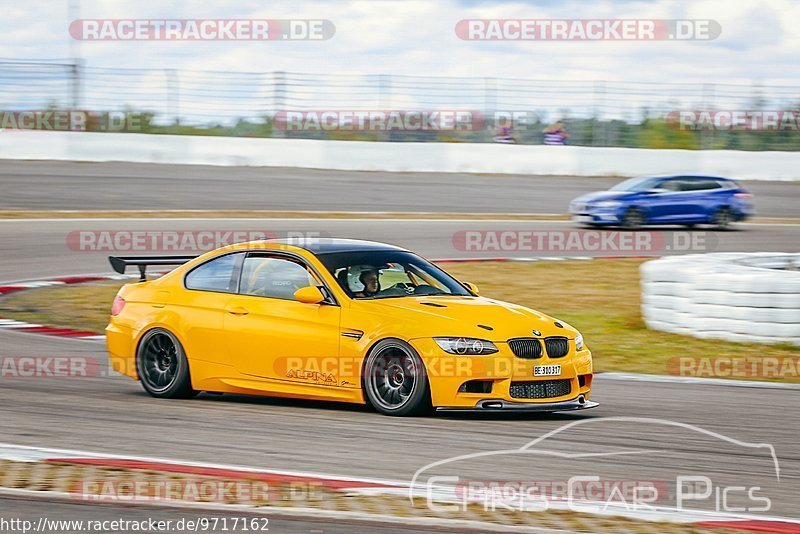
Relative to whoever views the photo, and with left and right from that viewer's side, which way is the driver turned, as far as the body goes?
facing the viewer and to the right of the viewer

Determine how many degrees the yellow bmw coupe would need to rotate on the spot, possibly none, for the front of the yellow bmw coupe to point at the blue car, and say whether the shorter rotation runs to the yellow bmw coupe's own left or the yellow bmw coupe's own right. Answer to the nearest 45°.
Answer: approximately 135° to the yellow bmw coupe's own left

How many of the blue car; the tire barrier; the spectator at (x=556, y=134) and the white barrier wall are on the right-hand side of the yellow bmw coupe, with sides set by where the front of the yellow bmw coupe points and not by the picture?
0

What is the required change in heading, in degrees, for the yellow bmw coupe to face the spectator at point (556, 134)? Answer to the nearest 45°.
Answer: approximately 135° to its left

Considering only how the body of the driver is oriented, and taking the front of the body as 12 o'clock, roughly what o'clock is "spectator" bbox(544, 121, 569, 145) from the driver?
The spectator is roughly at 8 o'clock from the driver.

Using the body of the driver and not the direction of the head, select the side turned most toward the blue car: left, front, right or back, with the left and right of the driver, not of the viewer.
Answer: left

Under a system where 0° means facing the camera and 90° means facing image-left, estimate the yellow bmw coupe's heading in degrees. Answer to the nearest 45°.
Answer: approximately 315°

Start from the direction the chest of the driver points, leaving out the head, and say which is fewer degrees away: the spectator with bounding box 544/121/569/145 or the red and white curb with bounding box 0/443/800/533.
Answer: the red and white curb

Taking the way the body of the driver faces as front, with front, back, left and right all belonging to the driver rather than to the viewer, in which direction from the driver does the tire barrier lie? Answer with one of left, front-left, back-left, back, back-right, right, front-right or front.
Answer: left

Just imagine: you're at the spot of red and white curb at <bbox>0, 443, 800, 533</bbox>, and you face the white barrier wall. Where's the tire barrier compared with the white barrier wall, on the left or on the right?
right

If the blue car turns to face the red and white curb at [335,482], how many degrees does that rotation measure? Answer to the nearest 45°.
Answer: approximately 45° to its left

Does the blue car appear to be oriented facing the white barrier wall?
no

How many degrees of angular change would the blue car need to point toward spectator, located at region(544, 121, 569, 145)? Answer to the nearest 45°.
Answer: approximately 90° to its right

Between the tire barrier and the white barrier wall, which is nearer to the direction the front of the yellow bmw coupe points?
the tire barrier

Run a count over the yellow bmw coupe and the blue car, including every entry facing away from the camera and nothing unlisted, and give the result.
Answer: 0

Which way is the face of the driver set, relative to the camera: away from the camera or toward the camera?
toward the camera

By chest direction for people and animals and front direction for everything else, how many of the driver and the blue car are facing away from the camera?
0

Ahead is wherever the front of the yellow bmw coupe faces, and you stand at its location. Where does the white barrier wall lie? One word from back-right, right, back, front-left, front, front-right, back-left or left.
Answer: back-left

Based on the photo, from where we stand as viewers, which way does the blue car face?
facing the viewer and to the left of the viewer

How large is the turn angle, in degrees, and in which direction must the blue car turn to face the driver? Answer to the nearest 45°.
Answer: approximately 45° to its left

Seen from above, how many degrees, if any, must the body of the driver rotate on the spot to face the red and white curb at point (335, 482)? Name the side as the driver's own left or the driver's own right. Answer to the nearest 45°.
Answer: approximately 45° to the driver's own right

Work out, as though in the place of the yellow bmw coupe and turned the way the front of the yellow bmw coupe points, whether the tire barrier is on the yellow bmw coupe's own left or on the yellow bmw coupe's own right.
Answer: on the yellow bmw coupe's own left
